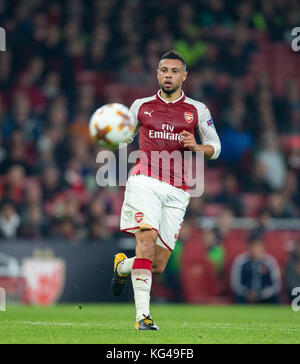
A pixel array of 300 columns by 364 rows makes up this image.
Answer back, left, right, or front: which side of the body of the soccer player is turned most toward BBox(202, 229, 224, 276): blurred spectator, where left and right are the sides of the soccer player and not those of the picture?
back

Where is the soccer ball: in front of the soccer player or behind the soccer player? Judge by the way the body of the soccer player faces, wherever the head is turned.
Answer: in front

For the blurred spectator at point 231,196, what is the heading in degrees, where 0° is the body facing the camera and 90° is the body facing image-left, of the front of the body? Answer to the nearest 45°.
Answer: approximately 0°

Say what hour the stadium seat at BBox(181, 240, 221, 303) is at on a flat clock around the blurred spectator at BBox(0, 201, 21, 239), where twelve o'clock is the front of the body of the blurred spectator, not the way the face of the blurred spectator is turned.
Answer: The stadium seat is roughly at 9 o'clock from the blurred spectator.

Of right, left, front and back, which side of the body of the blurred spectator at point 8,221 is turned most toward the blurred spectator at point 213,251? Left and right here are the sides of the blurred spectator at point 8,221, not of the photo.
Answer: left

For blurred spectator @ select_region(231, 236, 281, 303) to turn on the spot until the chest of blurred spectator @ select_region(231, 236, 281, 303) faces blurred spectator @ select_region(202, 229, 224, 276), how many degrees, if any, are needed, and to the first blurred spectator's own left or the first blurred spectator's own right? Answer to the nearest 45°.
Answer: approximately 90° to the first blurred spectator's own right

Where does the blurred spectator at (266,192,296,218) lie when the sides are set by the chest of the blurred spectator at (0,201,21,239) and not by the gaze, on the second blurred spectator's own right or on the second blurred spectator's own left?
on the second blurred spectator's own left
